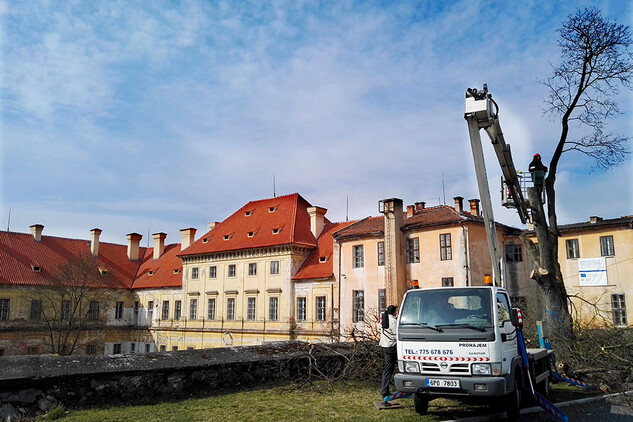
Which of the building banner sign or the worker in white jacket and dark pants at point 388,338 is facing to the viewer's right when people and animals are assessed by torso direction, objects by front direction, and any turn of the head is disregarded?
the worker in white jacket and dark pants

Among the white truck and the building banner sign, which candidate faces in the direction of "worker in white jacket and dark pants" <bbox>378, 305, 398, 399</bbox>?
the building banner sign

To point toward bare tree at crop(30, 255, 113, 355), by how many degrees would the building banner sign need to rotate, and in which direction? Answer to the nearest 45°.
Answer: approximately 90° to its right

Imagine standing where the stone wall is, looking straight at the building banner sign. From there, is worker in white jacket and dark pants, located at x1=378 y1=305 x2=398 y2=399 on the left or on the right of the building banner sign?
right

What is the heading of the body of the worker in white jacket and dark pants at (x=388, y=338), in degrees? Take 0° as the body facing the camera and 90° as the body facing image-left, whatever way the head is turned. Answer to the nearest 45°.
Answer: approximately 270°

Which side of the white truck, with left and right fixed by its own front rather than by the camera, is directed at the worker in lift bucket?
back

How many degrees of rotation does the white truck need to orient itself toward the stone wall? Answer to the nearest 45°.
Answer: approximately 90° to its right

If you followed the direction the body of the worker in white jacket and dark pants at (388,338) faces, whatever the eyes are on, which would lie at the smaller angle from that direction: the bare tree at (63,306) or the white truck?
the white truck

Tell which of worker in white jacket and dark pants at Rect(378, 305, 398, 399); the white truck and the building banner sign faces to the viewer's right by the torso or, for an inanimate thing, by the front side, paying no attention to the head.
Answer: the worker in white jacket and dark pants
